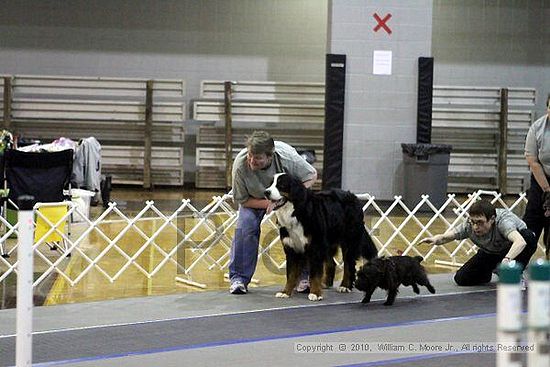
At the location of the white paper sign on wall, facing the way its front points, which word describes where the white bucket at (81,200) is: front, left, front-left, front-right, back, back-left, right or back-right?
front-right

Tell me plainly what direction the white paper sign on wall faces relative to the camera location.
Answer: facing the viewer

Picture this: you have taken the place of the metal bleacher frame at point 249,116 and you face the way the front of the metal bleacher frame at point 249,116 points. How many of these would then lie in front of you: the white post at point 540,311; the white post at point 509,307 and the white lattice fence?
3

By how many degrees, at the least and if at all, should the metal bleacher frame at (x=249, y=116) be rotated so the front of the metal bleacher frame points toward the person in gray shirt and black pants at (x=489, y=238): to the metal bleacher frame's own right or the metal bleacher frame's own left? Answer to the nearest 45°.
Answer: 0° — it already faces them

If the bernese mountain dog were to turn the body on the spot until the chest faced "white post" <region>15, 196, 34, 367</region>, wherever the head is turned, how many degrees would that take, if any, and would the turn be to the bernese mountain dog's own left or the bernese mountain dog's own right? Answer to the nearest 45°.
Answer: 0° — it already faces it

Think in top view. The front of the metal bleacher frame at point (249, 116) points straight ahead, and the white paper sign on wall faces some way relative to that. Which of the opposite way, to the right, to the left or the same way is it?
the same way

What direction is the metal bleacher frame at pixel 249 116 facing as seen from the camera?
toward the camera

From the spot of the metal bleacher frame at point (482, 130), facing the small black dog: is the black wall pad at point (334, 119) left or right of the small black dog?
right

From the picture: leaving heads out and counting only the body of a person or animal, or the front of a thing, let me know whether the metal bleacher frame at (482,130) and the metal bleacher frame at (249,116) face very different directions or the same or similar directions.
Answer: same or similar directions

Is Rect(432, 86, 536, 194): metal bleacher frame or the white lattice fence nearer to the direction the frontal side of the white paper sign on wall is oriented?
the white lattice fence

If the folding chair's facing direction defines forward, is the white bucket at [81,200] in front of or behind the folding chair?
in front

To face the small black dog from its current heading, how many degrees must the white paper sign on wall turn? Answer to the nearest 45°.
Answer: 0° — it already faces it

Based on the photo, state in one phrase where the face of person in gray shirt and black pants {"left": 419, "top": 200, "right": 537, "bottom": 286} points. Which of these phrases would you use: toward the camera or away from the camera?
toward the camera

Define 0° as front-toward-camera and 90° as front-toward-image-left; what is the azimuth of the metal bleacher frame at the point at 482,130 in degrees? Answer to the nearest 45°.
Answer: approximately 0°

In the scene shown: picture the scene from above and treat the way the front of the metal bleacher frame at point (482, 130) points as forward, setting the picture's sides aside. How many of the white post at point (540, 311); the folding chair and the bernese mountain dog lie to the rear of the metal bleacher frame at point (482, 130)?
0
